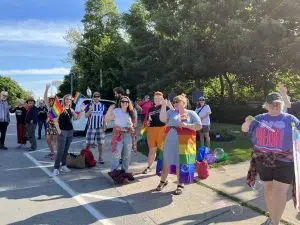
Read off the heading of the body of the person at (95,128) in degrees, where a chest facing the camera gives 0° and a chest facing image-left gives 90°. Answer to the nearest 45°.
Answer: approximately 0°

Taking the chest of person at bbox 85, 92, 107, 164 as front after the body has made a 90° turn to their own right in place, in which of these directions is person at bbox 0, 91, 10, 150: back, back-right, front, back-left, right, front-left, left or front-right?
front-right

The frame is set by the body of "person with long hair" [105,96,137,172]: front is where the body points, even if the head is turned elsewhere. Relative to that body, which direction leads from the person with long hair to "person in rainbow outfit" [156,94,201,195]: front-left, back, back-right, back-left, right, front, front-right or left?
front-left

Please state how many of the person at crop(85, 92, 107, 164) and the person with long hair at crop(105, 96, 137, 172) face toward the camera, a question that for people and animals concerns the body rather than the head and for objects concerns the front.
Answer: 2

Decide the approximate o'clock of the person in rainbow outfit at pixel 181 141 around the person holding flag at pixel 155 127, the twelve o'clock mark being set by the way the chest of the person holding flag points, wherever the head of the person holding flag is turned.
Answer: The person in rainbow outfit is roughly at 10 o'clock from the person holding flag.

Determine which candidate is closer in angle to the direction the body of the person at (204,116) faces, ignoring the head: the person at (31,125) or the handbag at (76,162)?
the handbag

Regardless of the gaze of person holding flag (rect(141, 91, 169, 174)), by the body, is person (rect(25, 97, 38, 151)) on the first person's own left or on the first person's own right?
on the first person's own right

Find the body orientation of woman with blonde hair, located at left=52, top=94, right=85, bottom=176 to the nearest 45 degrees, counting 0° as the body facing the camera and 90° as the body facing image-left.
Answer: approximately 315°
